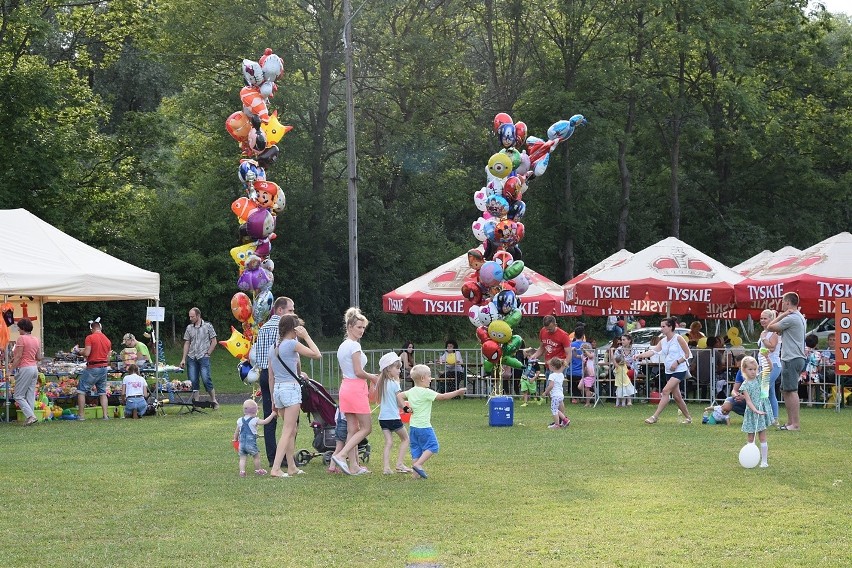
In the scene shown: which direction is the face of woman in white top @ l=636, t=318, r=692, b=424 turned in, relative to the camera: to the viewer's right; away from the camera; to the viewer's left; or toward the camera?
to the viewer's left

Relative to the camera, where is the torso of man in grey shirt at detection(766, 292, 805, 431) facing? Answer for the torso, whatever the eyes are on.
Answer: to the viewer's left

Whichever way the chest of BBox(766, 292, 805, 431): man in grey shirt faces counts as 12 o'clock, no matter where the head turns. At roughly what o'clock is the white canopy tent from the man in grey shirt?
The white canopy tent is roughly at 12 o'clock from the man in grey shirt.

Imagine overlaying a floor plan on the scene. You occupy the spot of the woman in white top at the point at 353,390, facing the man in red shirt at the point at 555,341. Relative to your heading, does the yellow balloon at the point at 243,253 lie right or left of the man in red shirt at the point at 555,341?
left

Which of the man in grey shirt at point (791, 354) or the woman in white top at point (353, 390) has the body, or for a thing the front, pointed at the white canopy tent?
the man in grey shirt

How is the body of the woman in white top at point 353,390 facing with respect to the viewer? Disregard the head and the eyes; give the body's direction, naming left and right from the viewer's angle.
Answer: facing to the right of the viewer

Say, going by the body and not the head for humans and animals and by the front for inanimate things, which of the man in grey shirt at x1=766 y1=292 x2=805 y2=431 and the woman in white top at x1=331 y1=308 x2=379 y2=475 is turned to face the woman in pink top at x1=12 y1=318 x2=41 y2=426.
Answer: the man in grey shirt

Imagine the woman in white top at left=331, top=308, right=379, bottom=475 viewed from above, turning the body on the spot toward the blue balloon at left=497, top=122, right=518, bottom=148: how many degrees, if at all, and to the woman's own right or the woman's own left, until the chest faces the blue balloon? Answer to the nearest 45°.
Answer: approximately 90° to the woman's own left
